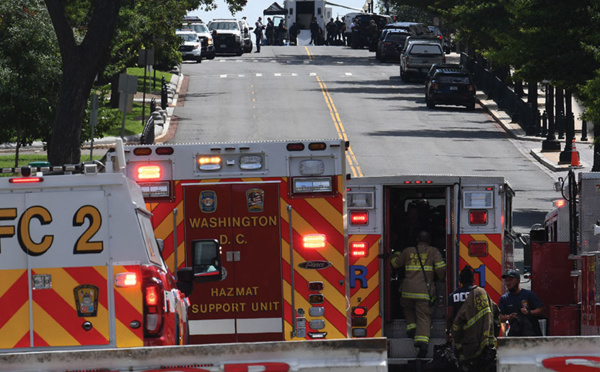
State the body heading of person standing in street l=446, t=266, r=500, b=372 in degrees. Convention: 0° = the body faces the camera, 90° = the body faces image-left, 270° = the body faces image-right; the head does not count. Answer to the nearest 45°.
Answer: approximately 180°

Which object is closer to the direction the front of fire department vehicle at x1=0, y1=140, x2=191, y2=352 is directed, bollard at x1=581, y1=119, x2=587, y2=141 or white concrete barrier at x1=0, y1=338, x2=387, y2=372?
the bollard

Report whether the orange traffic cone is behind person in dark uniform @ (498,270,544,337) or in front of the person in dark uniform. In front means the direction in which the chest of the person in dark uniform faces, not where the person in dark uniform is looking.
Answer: behind

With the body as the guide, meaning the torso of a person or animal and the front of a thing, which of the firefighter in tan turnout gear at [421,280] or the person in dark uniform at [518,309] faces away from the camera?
the firefighter in tan turnout gear

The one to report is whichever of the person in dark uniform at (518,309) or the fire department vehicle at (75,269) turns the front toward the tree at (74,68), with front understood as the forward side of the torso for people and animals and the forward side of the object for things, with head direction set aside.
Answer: the fire department vehicle

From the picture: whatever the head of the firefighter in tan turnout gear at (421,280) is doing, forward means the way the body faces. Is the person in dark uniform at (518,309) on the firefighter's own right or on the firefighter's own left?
on the firefighter's own right

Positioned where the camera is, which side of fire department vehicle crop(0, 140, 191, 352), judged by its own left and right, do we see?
back

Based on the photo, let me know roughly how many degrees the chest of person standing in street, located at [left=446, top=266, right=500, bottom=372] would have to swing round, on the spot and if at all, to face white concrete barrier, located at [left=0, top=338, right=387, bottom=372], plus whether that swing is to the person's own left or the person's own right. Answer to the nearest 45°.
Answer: approximately 180°

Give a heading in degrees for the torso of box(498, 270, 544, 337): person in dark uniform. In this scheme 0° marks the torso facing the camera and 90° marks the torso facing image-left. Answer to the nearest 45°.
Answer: approximately 45°

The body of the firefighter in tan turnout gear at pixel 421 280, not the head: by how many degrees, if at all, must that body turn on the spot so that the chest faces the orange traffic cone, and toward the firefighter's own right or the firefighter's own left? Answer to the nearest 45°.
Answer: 0° — they already face it

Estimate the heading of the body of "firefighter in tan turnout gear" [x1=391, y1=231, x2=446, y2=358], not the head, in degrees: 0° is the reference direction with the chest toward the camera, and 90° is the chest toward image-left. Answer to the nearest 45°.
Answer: approximately 180°

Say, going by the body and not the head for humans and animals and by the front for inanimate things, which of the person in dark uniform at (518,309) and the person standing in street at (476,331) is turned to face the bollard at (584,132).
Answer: the person standing in street
